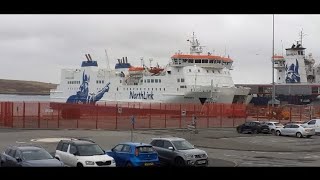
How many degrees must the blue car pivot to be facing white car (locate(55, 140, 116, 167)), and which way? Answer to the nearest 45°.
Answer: approximately 45° to its left

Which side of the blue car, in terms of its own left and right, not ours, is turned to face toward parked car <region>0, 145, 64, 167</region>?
left

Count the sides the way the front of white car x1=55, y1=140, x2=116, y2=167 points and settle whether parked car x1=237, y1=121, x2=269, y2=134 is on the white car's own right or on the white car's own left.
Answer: on the white car's own left

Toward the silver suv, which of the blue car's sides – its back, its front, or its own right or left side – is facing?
right

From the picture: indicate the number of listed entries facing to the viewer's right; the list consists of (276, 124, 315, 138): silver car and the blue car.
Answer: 0

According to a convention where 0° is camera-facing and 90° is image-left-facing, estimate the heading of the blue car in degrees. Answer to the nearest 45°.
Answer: approximately 135°

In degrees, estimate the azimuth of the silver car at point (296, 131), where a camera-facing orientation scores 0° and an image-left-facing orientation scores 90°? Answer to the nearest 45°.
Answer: approximately 135°

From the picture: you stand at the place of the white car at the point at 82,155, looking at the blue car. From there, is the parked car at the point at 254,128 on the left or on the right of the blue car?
left
